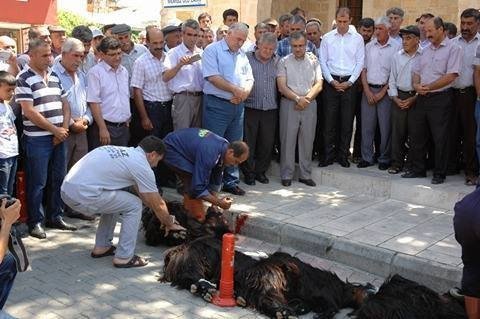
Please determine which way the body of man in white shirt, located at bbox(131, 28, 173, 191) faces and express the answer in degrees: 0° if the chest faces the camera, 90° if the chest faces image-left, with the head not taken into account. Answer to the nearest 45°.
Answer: approximately 315°

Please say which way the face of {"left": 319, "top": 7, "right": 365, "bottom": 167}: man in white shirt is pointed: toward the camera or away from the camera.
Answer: toward the camera

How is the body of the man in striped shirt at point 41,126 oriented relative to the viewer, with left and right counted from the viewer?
facing the viewer and to the right of the viewer

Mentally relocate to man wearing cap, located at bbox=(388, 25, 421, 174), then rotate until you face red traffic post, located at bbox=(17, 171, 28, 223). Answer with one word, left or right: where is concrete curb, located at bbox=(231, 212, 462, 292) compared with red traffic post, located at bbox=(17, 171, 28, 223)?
left

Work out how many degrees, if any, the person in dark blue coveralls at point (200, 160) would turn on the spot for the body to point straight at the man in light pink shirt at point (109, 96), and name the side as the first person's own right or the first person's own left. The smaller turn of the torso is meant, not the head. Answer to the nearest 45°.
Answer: approximately 135° to the first person's own left

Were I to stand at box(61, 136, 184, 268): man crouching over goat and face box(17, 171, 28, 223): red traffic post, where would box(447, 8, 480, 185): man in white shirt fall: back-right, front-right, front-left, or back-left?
back-right

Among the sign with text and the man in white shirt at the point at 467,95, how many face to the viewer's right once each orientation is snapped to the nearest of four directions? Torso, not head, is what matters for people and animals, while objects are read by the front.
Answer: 0

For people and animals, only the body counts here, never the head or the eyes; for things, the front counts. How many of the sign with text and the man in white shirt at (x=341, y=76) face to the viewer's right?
0

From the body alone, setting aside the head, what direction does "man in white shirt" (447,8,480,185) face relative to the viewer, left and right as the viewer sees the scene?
facing the viewer and to the left of the viewer

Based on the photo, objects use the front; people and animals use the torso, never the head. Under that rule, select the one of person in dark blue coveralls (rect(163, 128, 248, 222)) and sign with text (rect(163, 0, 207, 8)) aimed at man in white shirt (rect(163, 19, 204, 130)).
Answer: the sign with text

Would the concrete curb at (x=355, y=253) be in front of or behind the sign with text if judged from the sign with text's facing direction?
in front

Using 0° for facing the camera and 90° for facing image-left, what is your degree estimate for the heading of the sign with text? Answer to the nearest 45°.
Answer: approximately 0°

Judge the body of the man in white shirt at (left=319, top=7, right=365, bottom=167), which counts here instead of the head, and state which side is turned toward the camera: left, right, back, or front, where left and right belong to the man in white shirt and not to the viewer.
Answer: front

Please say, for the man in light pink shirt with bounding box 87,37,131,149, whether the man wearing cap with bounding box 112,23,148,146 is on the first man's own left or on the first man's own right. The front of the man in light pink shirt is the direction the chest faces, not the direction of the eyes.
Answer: on the first man's own left

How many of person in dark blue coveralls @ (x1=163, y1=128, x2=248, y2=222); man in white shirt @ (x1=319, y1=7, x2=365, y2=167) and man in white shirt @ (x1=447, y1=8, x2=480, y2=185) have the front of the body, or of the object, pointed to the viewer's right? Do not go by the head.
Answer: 1
